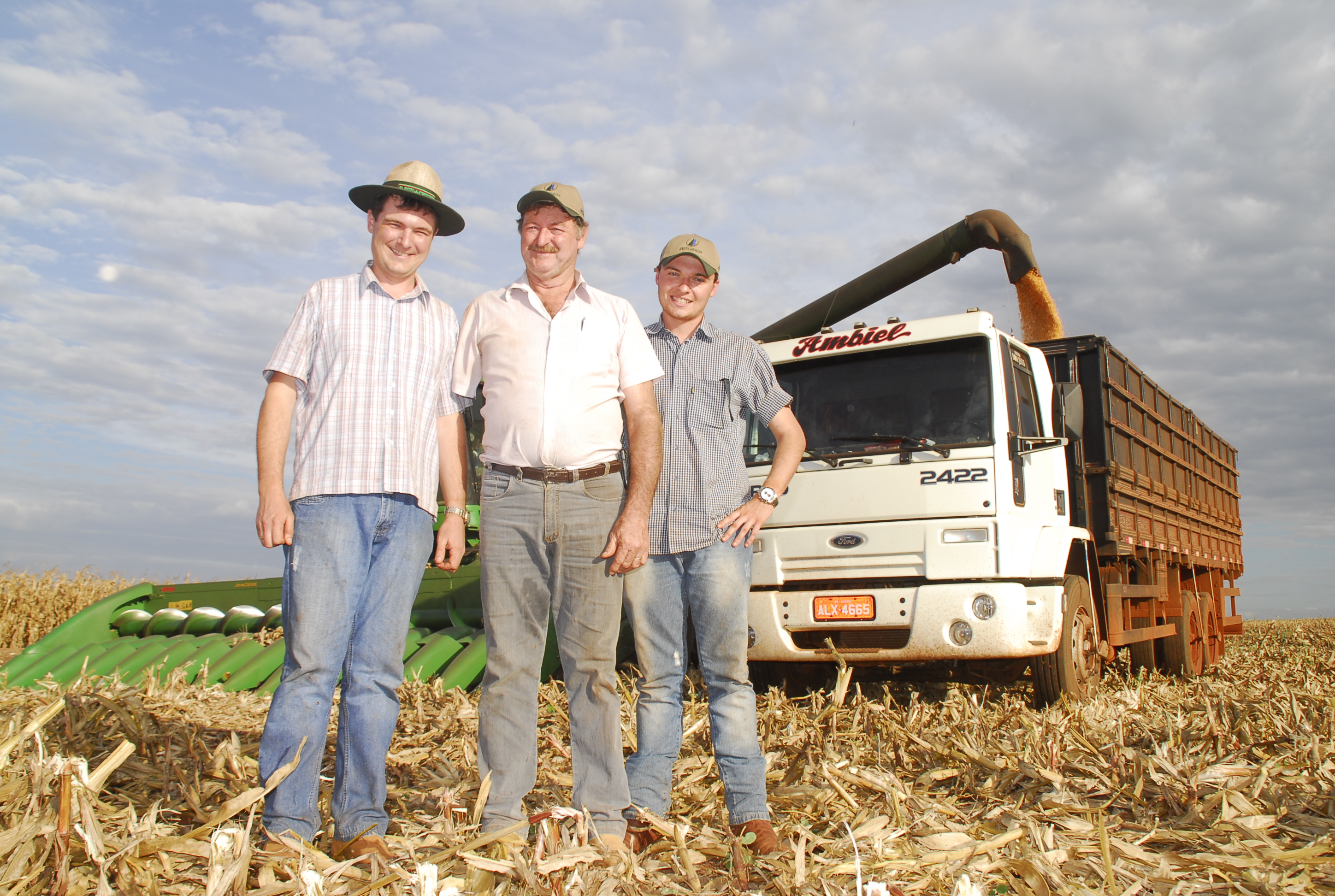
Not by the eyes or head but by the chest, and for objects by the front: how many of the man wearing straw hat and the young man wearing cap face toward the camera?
2

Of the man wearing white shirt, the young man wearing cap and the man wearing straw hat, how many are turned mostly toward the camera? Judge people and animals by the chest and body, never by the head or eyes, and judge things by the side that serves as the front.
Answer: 3

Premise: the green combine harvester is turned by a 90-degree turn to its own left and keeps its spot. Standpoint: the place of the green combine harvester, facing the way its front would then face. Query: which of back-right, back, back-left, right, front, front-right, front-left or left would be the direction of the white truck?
front

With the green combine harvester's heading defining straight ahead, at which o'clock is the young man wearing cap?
The young man wearing cap is roughly at 10 o'clock from the green combine harvester.

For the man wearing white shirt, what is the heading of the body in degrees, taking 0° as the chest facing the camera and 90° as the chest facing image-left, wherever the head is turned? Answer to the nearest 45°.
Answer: approximately 0°

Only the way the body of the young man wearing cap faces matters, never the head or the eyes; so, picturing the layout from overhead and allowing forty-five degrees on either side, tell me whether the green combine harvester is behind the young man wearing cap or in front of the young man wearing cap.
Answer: behind

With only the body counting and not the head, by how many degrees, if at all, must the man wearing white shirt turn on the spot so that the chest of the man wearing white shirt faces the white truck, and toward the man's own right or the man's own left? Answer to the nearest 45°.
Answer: approximately 135° to the man's own left

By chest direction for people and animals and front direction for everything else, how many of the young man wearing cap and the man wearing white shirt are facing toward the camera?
2

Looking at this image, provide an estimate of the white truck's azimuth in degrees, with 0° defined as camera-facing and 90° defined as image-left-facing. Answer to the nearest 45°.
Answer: approximately 45°
